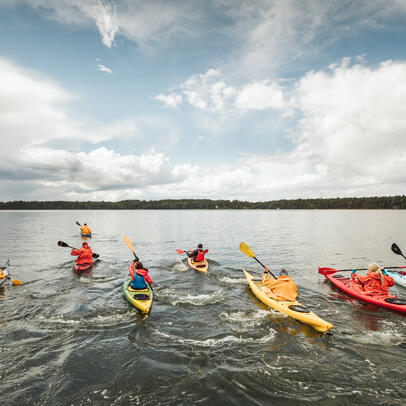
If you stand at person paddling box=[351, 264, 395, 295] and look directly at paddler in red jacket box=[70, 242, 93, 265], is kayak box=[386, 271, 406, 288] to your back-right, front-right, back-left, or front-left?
back-right

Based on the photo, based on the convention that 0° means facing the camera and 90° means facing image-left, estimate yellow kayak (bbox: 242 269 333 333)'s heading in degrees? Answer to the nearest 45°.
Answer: approximately 135°

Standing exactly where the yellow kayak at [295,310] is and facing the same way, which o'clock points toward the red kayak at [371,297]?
The red kayak is roughly at 3 o'clock from the yellow kayak.

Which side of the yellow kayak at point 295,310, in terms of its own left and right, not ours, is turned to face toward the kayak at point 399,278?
right

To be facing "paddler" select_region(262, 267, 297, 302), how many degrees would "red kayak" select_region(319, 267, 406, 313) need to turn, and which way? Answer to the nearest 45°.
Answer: approximately 90° to its left

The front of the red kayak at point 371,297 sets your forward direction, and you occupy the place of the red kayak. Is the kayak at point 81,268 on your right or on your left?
on your left

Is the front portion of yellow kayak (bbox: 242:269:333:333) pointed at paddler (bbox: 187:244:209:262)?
yes

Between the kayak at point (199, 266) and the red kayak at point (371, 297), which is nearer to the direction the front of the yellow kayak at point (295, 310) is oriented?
the kayak

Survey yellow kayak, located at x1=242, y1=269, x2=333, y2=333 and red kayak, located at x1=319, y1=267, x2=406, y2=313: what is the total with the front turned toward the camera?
0

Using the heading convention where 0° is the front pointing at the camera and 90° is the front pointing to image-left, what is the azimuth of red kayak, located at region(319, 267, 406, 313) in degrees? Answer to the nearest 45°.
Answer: approximately 135°

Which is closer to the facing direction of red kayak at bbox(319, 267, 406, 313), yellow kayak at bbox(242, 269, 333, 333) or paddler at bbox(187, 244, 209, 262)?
the paddler

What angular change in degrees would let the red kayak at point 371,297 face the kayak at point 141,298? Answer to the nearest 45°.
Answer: approximately 90° to its left

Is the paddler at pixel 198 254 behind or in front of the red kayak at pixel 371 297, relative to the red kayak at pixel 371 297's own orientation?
in front

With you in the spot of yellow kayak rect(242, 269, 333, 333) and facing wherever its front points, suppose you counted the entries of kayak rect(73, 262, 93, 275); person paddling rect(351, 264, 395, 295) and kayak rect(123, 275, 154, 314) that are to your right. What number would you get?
1

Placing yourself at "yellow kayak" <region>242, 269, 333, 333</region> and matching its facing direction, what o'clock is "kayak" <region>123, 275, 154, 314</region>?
The kayak is roughly at 10 o'clock from the yellow kayak.

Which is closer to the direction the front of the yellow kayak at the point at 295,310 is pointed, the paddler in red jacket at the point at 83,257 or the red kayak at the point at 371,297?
the paddler in red jacket

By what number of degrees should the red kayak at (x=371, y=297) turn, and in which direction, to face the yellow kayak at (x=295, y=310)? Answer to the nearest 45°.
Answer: approximately 90° to its left

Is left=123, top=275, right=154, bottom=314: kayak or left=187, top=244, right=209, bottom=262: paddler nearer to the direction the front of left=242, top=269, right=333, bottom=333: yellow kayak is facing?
the paddler
